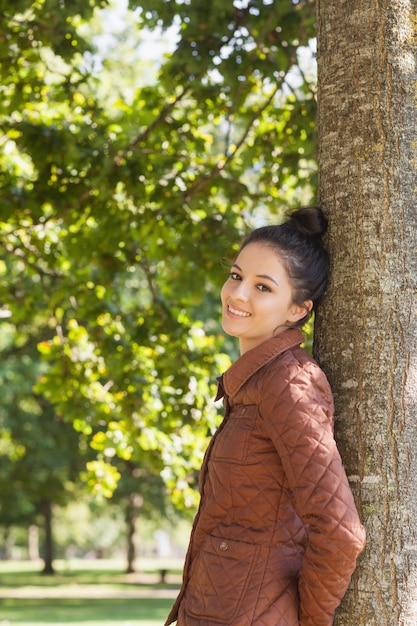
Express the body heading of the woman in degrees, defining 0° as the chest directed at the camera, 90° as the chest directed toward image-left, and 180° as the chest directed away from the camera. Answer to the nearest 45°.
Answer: approximately 45°

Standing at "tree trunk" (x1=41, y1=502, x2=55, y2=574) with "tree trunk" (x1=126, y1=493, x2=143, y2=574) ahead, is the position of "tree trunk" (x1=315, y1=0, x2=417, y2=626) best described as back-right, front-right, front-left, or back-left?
front-right

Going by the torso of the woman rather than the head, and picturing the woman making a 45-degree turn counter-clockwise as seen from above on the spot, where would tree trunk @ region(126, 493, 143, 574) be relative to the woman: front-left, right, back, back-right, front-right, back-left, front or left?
back

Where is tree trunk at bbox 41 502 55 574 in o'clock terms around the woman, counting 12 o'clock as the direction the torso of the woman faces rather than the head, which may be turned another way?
The tree trunk is roughly at 4 o'clock from the woman.
